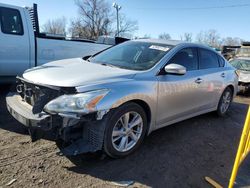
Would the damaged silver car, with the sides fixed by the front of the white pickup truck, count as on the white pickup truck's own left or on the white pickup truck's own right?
on the white pickup truck's own left

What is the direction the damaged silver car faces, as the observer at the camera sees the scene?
facing the viewer and to the left of the viewer

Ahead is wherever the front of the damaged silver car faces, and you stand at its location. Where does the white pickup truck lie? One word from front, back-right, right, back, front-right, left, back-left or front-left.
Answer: right

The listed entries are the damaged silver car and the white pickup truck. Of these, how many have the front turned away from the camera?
0

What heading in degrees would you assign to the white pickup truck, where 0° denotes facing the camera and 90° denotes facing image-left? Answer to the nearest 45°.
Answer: approximately 45°
